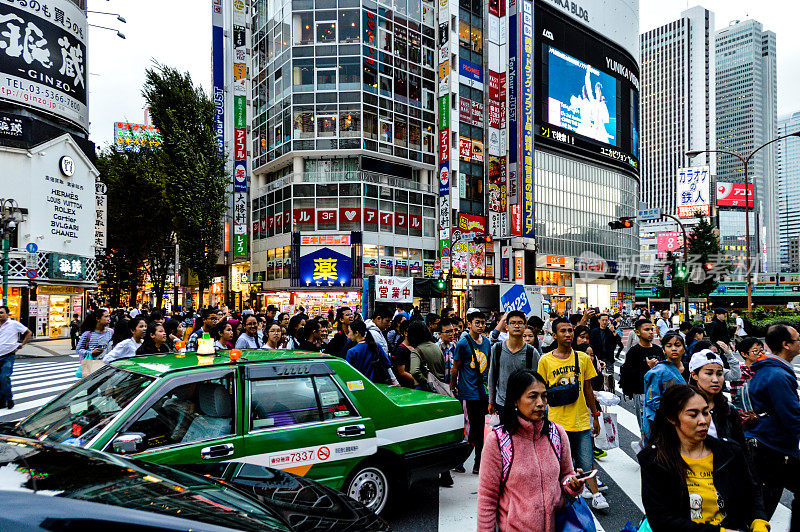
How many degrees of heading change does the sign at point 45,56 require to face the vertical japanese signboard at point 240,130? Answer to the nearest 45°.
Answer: approximately 90° to its left

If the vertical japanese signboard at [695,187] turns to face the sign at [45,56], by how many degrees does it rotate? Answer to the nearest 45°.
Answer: approximately 45° to its right

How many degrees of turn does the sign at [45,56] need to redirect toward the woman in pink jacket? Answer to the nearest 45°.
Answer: approximately 45° to its right

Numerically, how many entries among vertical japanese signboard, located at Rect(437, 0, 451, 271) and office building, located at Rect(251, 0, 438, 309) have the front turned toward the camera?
2

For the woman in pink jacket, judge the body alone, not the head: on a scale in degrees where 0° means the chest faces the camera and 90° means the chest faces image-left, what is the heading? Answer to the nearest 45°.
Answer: approximately 315°

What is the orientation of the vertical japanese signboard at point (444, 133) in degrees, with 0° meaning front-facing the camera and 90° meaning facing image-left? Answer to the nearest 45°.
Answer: approximately 0°

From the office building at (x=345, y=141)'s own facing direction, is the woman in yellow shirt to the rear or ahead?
ahead

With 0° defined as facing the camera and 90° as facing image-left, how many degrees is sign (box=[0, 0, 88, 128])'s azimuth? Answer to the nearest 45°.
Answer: approximately 315°

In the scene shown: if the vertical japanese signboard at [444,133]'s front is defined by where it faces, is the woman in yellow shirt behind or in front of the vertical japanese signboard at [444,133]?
in front

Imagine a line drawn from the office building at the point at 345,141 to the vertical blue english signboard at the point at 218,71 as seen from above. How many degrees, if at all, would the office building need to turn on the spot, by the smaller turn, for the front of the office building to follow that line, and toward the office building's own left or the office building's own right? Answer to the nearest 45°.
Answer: approximately 135° to the office building's own right

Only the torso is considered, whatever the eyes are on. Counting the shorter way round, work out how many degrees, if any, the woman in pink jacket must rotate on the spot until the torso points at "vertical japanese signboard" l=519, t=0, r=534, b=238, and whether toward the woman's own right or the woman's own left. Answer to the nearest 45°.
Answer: approximately 135° to the woman's own left

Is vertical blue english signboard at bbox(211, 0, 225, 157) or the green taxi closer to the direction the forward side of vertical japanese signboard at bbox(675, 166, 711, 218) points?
the green taxi

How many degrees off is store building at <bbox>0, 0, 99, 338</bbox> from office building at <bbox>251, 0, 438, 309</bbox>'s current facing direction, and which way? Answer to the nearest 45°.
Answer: approximately 45° to its right
